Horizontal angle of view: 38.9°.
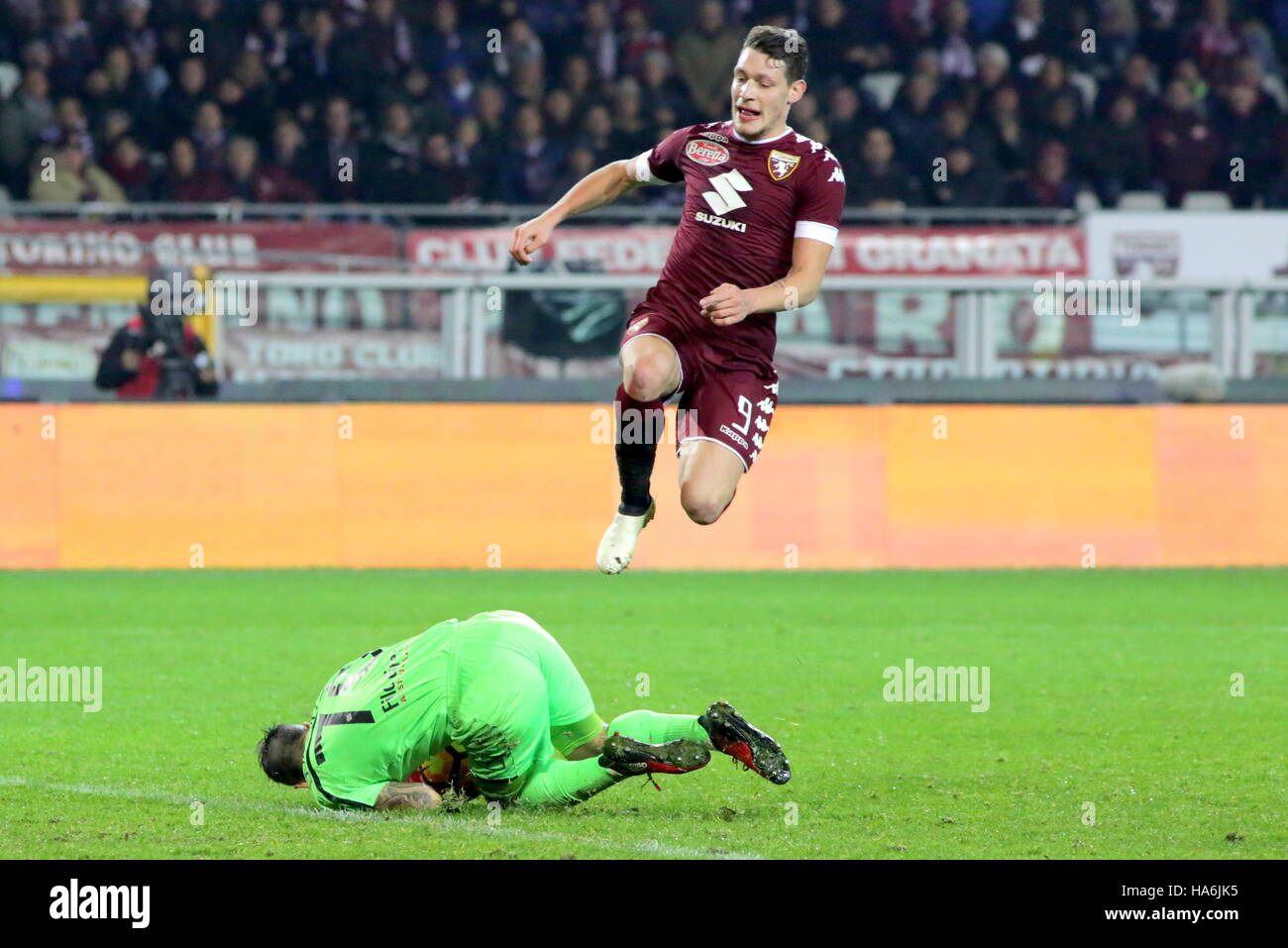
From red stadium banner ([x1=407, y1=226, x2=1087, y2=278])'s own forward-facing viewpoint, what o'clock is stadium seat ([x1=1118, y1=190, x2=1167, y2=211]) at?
The stadium seat is roughly at 8 o'clock from the red stadium banner.

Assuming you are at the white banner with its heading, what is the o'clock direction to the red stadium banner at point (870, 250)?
The red stadium banner is roughly at 2 o'clock from the white banner.

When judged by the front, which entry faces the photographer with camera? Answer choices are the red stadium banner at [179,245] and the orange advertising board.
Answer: the red stadium banner

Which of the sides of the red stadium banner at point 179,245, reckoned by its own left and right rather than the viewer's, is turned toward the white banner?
left

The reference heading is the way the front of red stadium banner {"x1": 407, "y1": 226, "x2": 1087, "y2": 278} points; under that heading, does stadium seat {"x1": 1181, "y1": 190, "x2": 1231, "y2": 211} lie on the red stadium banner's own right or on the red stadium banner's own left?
on the red stadium banner's own left

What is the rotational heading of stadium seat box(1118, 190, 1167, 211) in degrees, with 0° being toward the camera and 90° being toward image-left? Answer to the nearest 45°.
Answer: approximately 0°
